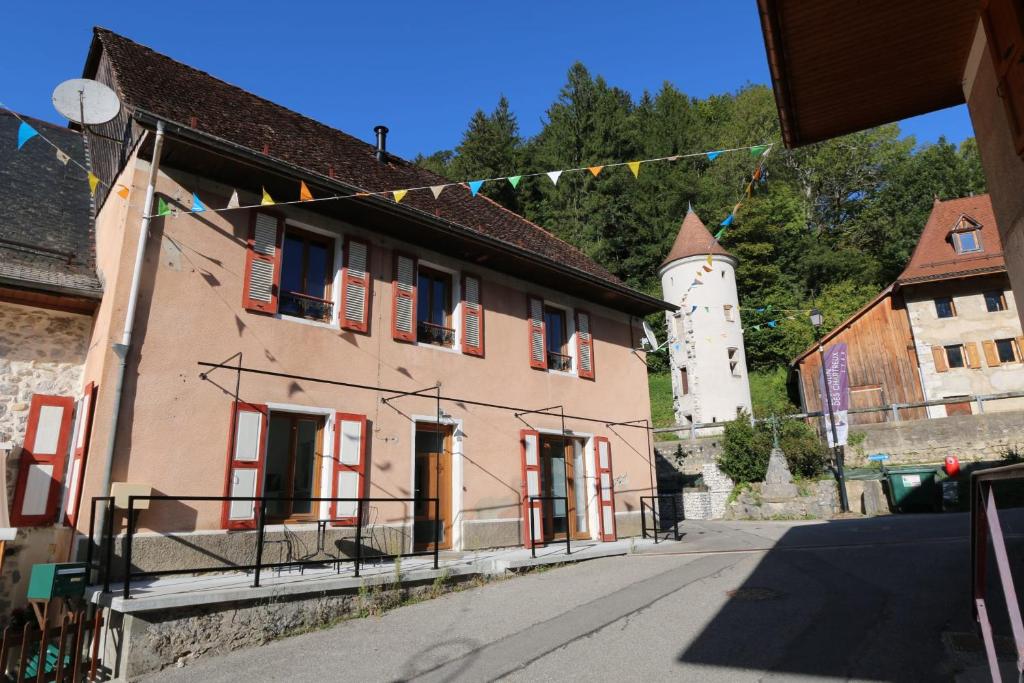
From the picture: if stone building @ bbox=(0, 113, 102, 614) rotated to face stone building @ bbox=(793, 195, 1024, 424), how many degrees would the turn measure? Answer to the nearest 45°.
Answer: approximately 45° to its left

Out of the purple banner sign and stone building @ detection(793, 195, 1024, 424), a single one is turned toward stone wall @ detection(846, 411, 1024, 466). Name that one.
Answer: the stone building

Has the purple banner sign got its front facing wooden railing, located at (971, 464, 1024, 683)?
yes

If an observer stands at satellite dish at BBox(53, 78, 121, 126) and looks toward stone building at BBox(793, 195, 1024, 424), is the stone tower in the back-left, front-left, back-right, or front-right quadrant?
front-left

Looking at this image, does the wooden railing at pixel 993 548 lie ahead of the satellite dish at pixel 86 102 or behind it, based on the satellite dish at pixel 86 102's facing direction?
ahead

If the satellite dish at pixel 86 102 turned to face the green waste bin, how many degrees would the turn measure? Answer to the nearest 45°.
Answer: approximately 90° to its left

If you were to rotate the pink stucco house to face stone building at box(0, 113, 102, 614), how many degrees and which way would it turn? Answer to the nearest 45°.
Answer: approximately 135° to its right

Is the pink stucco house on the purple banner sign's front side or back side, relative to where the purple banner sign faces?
on the front side

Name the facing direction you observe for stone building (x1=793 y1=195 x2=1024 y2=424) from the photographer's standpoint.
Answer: facing the viewer

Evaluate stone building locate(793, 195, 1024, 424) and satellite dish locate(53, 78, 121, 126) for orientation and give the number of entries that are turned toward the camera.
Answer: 2

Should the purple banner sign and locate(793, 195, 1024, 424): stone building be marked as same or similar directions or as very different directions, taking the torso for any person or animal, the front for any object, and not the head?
same or similar directions

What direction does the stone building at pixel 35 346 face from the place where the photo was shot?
facing the viewer and to the right of the viewer

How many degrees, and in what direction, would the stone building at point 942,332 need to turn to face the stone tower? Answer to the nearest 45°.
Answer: approximately 90° to its right

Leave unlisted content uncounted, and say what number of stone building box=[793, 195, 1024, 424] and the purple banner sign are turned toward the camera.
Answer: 2

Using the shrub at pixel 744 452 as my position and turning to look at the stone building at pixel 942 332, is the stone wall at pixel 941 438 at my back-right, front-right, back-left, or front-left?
front-right

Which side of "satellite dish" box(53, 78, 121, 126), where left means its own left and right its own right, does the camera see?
front
